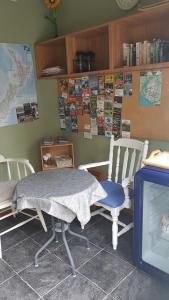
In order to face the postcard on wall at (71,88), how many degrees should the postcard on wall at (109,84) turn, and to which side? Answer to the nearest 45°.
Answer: approximately 90° to its right

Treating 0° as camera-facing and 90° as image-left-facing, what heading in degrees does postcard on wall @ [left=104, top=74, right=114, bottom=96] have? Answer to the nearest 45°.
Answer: approximately 45°

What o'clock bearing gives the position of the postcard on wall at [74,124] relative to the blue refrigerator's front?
The postcard on wall is roughly at 3 o'clock from the blue refrigerator.

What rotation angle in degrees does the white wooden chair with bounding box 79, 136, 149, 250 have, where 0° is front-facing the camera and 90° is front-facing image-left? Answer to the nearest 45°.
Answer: approximately 45°
